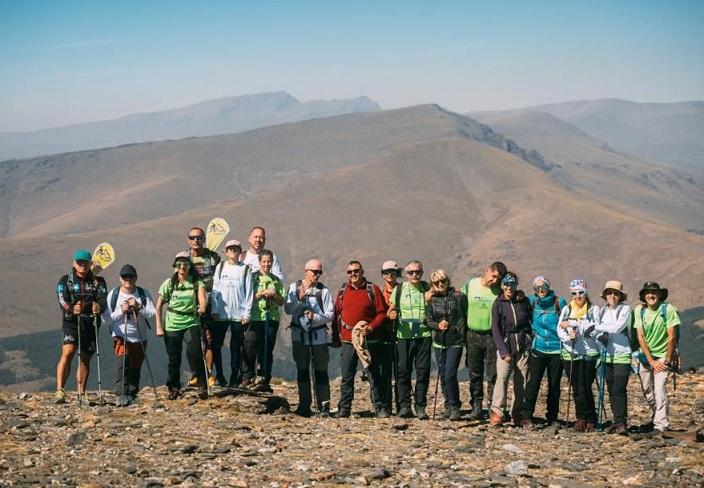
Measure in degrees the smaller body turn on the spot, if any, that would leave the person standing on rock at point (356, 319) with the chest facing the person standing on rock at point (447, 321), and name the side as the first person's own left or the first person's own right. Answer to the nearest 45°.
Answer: approximately 90° to the first person's own left

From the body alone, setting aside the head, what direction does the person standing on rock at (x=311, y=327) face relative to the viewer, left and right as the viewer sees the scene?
facing the viewer

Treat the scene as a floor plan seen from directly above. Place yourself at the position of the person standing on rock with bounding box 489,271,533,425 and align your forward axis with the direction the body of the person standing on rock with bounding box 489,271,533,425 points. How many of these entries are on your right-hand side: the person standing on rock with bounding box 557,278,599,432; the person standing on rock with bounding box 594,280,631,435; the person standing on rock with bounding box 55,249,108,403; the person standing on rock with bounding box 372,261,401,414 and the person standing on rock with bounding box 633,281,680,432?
2

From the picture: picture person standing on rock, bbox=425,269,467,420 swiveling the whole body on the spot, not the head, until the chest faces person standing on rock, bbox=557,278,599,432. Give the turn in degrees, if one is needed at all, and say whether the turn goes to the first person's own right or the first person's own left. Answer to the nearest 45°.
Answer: approximately 90° to the first person's own left

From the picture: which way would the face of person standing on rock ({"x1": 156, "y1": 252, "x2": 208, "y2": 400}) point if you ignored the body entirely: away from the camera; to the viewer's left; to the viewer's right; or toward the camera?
toward the camera

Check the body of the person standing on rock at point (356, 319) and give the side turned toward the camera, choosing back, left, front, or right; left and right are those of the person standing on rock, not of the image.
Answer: front

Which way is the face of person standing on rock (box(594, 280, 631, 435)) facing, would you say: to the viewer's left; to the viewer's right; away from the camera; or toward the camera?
toward the camera

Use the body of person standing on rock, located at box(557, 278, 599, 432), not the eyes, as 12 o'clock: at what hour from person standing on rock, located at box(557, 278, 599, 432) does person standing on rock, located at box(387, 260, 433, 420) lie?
person standing on rock, located at box(387, 260, 433, 420) is roughly at 3 o'clock from person standing on rock, located at box(557, 278, 599, 432).

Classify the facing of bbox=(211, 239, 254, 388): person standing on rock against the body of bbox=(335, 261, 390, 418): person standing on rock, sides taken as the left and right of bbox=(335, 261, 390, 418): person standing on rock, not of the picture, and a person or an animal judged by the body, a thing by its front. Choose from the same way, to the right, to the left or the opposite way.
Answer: the same way

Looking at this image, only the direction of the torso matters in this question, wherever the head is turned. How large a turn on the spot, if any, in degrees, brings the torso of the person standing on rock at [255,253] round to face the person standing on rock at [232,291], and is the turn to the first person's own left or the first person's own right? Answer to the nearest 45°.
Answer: approximately 45° to the first person's own right

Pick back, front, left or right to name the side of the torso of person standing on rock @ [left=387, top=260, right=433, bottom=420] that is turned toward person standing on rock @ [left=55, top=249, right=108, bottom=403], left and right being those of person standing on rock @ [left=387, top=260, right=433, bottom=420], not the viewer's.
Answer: right

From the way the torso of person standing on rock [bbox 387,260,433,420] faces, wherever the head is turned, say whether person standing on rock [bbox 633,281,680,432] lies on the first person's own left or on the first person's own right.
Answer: on the first person's own left

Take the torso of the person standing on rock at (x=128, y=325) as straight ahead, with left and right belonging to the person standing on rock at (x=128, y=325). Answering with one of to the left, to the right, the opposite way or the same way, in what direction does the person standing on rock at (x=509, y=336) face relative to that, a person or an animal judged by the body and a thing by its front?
the same way

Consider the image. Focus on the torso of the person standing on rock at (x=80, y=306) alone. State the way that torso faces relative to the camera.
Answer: toward the camera

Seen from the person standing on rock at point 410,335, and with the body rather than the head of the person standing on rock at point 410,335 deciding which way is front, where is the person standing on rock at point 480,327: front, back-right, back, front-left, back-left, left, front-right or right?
left

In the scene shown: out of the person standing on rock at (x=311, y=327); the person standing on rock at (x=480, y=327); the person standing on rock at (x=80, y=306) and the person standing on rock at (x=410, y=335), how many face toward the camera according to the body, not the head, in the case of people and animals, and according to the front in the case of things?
4

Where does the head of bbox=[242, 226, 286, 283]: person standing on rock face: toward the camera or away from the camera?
toward the camera

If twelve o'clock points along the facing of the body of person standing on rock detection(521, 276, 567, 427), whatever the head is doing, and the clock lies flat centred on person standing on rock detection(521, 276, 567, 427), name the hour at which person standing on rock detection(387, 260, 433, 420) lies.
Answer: person standing on rock detection(387, 260, 433, 420) is roughly at 3 o'clock from person standing on rock detection(521, 276, 567, 427).

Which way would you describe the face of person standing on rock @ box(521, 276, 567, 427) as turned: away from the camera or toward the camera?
toward the camera
